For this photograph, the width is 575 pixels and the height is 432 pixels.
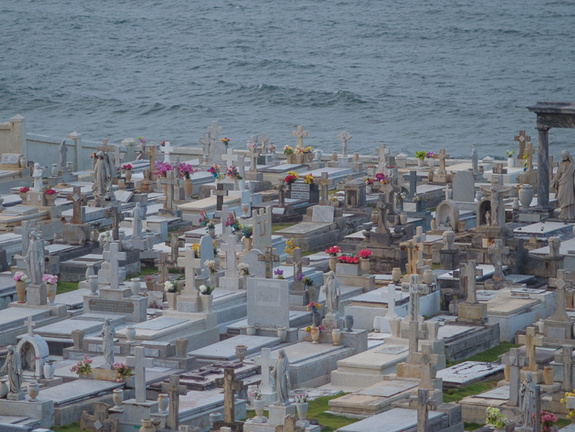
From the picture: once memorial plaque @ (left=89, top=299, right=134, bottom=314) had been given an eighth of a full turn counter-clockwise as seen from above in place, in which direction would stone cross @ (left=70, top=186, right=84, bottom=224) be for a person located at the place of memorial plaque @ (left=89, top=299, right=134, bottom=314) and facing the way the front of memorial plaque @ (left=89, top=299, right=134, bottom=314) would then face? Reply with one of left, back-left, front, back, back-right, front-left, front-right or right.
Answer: back-left

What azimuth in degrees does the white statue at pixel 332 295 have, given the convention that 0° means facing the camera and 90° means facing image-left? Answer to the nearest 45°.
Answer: approximately 0°

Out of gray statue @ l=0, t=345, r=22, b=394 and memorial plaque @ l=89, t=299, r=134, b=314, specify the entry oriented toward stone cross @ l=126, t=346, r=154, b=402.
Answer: the memorial plaque

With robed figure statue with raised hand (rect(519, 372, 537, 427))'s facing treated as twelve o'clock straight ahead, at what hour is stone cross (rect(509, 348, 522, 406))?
The stone cross is roughly at 4 o'clock from the robed figure statue with raised hand.

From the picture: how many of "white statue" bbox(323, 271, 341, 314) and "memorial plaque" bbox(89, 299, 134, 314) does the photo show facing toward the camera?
2

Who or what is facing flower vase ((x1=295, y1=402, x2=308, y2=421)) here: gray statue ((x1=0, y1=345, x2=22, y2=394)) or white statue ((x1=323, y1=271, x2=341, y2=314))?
white statue ((x1=323, y1=271, x2=341, y2=314))

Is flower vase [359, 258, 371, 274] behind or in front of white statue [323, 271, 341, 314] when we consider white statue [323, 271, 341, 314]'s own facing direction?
behind

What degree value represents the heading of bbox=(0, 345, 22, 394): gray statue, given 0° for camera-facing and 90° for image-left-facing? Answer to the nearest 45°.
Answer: approximately 45°

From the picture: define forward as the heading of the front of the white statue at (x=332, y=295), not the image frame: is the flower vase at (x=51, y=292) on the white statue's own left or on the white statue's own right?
on the white statue's own right

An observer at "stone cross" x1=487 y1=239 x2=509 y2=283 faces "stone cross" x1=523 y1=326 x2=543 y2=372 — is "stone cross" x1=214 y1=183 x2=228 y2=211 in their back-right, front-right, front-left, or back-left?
back-right

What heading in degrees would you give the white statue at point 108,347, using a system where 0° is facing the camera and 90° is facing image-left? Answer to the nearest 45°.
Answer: approximately 0°

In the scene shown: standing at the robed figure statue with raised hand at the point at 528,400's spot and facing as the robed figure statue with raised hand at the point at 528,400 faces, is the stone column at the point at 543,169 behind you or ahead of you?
behind

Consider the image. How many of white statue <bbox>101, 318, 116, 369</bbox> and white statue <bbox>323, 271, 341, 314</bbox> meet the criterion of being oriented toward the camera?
2
